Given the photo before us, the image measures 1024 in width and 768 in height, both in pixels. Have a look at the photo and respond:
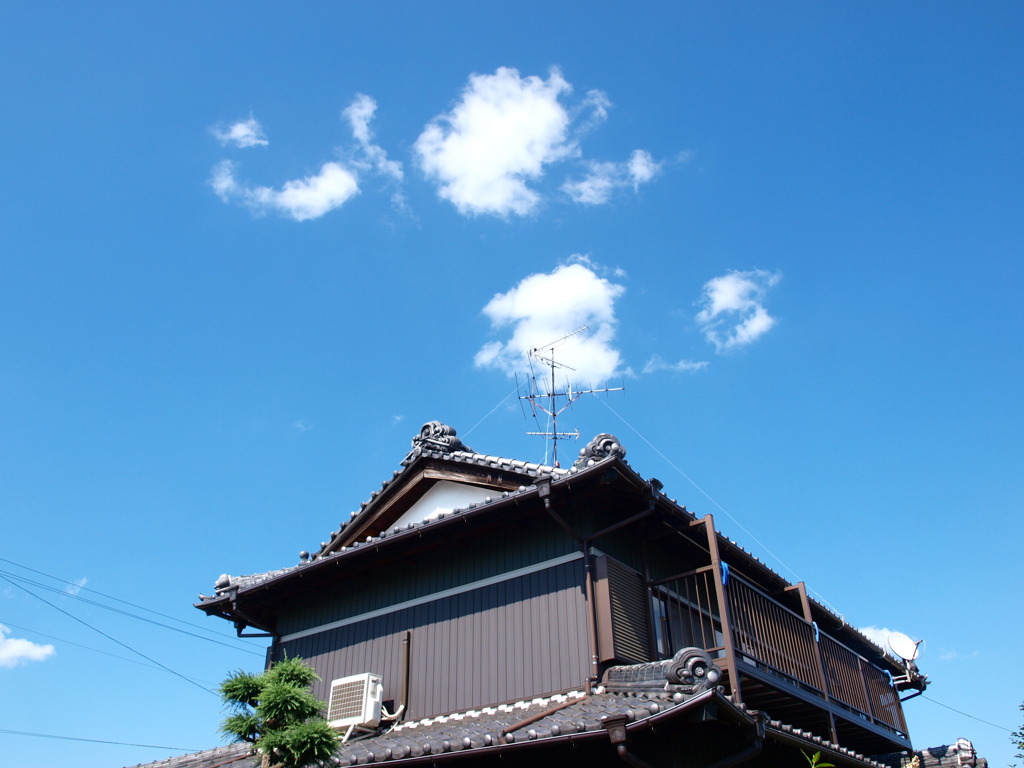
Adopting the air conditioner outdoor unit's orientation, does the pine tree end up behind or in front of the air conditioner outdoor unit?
in front

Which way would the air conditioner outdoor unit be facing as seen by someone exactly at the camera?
facing the viewer and to the left of the viewer
